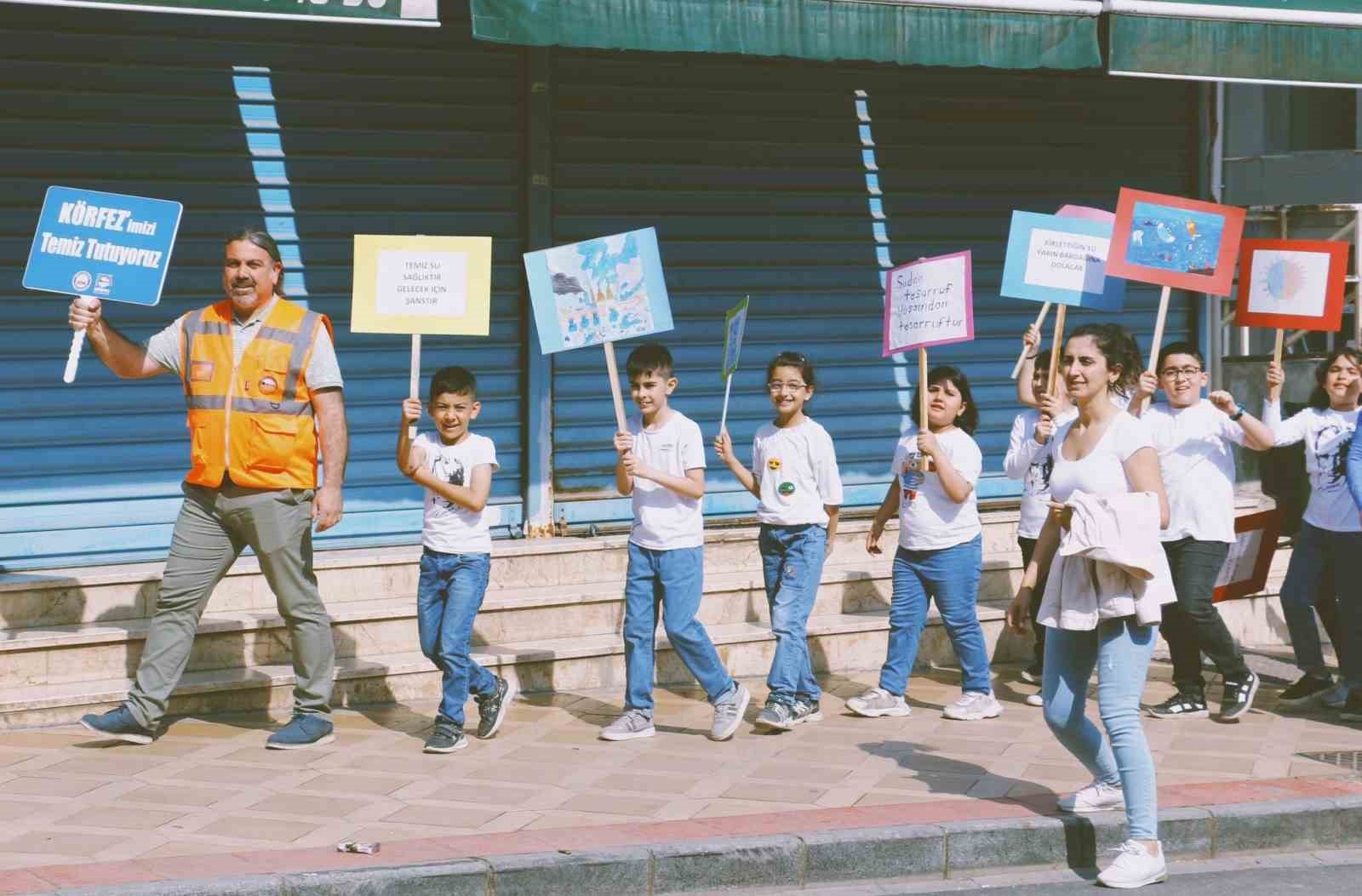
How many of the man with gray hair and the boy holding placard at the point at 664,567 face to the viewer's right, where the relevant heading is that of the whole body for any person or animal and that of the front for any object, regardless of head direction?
0

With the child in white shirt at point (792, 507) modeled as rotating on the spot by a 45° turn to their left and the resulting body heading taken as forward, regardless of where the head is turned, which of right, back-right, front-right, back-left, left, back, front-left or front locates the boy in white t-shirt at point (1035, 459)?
back-left

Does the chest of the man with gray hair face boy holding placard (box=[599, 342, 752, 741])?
no

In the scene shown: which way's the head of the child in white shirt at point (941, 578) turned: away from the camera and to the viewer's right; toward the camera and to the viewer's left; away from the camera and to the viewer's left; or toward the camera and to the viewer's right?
toward the camera and to the viewer's left

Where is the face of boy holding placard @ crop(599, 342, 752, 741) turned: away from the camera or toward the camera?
toward the camera

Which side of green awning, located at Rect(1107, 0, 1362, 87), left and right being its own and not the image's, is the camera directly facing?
front

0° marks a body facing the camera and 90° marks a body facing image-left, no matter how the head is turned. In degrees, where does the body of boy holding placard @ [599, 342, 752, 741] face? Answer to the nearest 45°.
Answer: approximately 45°

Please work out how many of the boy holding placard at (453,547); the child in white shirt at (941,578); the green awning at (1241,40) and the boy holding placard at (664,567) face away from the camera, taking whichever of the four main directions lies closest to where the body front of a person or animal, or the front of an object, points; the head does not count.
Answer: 0

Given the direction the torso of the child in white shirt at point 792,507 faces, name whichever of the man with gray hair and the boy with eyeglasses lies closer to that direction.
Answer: the man with gray hair

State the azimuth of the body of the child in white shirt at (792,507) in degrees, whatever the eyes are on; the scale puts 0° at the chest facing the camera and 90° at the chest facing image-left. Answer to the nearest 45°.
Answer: approximately 45°

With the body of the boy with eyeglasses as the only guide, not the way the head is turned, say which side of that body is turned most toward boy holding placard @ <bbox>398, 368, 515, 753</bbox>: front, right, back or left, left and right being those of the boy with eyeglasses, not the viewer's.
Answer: front

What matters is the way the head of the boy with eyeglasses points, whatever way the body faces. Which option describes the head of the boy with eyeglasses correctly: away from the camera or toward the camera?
toward the camera

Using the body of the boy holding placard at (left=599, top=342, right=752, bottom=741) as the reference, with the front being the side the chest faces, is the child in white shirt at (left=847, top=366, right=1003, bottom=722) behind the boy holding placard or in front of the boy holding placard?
behind

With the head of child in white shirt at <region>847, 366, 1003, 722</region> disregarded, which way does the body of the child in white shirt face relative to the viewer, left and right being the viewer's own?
facing the viewer and to the left of the viewer

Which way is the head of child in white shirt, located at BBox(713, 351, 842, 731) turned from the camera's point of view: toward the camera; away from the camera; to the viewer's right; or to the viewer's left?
toward the camera

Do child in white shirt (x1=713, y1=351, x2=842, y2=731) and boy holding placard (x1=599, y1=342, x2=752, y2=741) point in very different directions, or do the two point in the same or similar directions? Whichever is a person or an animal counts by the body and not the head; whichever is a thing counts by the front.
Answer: same or similar directions

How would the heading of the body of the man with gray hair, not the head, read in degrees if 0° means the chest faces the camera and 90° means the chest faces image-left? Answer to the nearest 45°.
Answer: approximately 45°

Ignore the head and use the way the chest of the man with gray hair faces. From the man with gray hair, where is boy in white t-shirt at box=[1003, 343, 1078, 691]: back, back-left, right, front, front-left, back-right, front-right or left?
back-left
